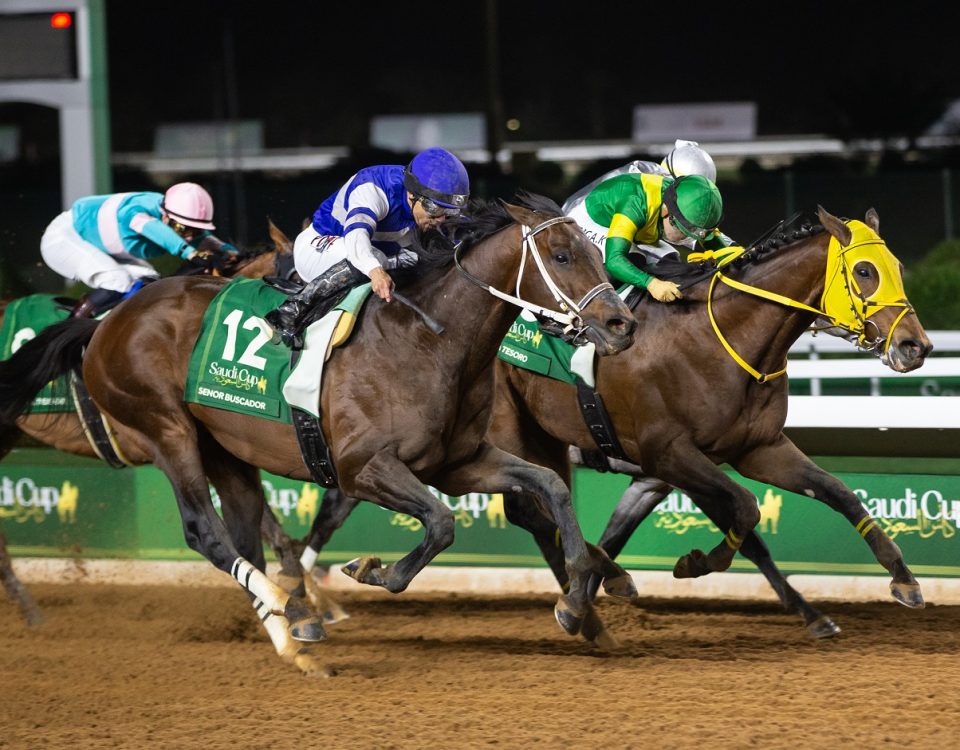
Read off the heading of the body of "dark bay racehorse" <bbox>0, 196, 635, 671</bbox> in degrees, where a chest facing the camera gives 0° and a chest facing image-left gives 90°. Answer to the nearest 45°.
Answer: approximately 270°

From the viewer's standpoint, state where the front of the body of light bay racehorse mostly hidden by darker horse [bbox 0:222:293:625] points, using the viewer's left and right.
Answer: facing to the right of the viewer

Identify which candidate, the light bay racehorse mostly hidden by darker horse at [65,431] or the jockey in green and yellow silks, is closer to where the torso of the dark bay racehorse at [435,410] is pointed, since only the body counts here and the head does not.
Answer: the jockey in green and yellow silks

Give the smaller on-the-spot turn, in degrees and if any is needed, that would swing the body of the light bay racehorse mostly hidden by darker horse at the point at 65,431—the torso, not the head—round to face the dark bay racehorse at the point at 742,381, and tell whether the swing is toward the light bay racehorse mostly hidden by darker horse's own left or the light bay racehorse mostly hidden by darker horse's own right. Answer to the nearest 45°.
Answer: approximately 45° to the light bay racehorse mostly hidden by darker horse's own right

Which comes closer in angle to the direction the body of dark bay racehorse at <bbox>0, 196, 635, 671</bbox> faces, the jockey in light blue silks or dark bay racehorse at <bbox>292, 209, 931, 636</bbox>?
the dark bay racehorse

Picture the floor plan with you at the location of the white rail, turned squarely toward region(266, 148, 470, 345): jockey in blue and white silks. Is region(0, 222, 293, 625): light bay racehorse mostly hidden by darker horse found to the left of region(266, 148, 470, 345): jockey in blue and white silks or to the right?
right

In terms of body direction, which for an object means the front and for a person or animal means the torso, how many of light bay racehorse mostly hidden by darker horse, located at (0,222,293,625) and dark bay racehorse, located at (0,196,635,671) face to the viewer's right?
2
